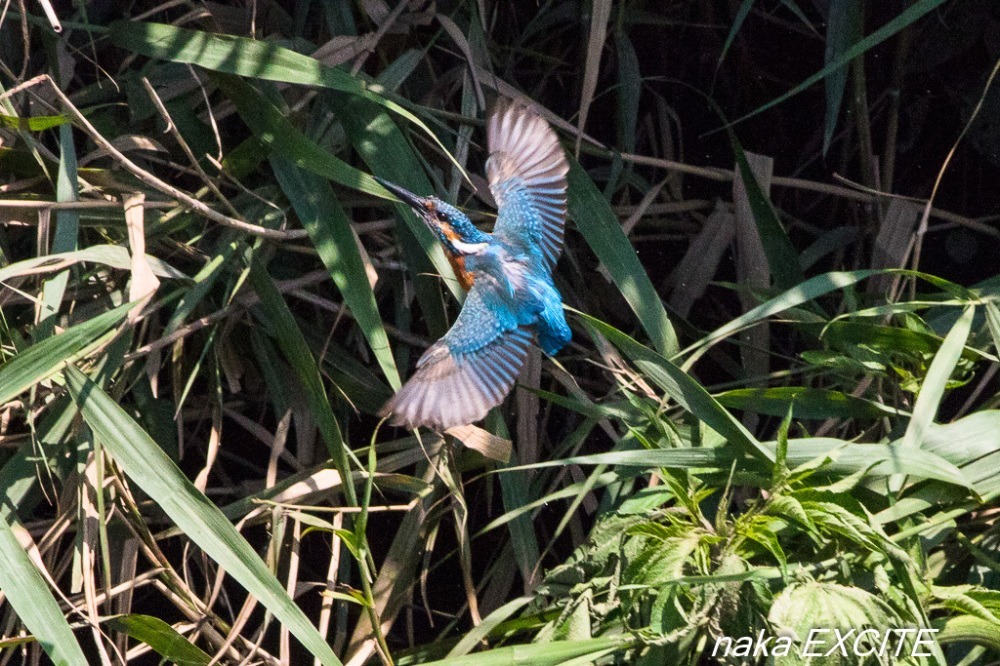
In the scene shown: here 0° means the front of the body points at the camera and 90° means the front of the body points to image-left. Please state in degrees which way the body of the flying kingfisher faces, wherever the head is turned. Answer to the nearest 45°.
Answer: approximately 90°
